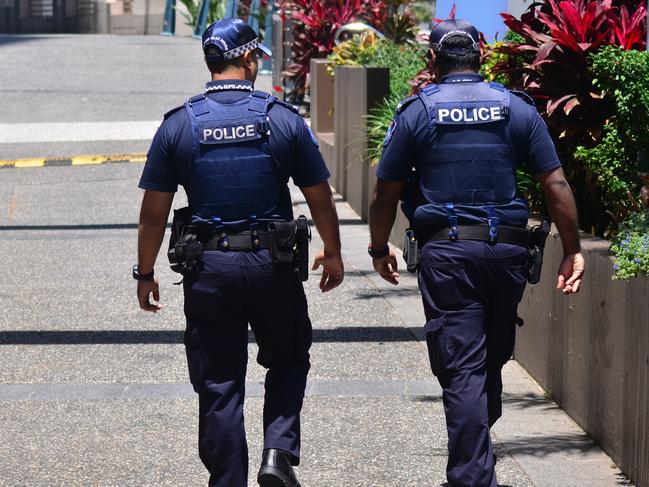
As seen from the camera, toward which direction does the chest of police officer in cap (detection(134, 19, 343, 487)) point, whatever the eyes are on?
away from the camera

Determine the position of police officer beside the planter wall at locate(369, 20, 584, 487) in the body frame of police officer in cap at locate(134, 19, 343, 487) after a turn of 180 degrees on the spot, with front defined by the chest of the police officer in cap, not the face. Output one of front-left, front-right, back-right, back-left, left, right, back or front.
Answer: left

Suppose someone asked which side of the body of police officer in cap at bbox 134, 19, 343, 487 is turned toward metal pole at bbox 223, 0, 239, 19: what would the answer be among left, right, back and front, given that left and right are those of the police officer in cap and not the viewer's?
front

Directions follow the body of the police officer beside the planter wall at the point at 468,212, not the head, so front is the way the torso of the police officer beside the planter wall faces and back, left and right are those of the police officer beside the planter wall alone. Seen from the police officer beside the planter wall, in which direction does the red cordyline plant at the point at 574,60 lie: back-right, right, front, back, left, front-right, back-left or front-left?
front

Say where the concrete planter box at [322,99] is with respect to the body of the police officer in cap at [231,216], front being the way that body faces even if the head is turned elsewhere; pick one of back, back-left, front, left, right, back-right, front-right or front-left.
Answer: front

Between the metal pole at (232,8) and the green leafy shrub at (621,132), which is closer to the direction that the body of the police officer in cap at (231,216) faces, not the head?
the metal pole

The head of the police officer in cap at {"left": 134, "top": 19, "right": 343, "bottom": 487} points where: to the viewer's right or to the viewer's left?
to the viewer's right

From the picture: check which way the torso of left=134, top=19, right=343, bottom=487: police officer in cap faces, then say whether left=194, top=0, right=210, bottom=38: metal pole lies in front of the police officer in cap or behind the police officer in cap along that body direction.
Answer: in front

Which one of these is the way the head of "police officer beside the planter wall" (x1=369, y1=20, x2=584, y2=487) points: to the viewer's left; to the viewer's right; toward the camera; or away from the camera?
away from the camera

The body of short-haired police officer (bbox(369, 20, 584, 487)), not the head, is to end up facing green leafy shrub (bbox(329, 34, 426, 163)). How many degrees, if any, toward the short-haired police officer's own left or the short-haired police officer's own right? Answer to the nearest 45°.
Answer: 0° — they already face it

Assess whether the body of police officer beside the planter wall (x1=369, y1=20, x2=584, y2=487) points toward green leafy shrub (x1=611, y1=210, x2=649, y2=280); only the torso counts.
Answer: no

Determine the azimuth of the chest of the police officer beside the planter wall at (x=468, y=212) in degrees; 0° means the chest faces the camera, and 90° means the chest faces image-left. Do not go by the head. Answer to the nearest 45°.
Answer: approximately 180°

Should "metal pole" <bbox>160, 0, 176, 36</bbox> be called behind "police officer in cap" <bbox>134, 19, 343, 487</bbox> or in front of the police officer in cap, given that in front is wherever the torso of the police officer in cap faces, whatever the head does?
in front

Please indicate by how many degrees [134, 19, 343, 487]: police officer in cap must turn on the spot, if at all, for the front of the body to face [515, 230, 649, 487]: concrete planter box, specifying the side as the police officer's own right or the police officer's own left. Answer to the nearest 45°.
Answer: approximately 45° to the police officer's own right
